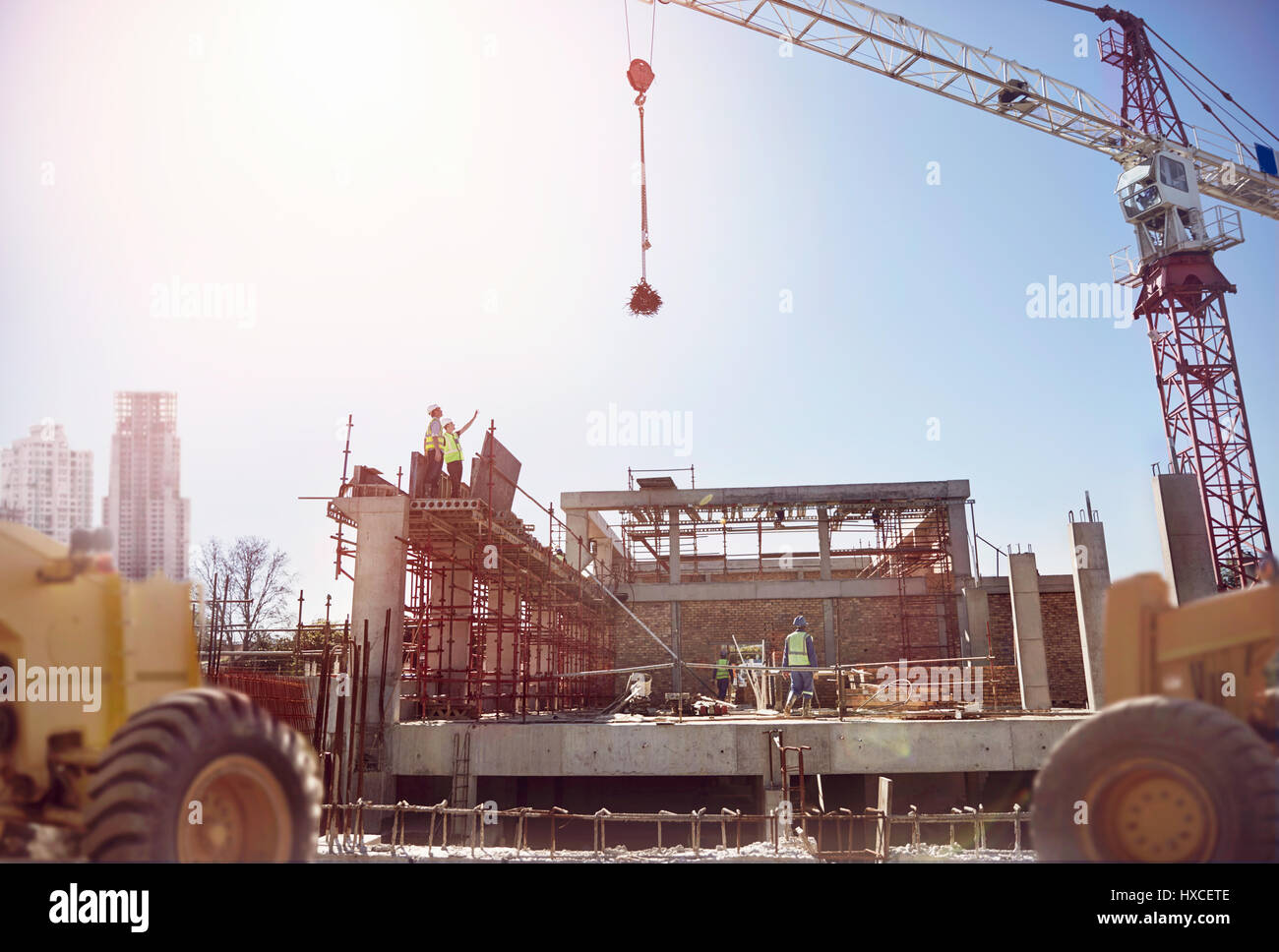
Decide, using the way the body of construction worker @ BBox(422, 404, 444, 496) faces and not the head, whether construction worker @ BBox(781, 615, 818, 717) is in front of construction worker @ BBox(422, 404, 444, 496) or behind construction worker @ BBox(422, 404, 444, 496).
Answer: in front

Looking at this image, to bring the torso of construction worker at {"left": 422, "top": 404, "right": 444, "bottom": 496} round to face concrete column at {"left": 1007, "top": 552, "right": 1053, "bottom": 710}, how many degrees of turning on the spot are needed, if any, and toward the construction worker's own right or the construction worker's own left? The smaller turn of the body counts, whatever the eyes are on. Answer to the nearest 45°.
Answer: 0° — they already face it

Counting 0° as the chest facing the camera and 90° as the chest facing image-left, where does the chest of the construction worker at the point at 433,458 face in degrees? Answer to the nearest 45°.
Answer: approximately 270°

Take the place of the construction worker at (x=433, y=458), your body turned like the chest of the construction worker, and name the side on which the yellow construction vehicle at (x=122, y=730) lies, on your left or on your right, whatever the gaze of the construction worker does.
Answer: on your right

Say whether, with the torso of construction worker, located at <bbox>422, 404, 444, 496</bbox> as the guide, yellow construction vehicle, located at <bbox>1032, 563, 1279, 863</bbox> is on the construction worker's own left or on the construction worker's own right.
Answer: on the construction worker's own right

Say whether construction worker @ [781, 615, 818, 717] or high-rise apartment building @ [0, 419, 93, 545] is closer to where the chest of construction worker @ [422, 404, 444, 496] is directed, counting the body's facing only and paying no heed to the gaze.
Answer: the construction worker
